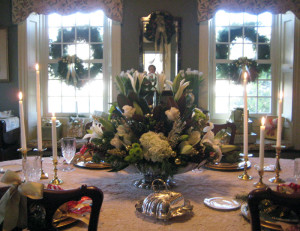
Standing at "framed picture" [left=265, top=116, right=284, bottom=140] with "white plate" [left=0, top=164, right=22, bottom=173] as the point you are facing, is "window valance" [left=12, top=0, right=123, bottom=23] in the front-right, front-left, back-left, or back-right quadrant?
front-right

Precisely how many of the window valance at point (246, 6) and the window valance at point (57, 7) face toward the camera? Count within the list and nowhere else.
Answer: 2

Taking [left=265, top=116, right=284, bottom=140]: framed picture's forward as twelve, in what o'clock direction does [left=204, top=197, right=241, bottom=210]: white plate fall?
The white plate is roughly at 12 o'clock from the framed picture.

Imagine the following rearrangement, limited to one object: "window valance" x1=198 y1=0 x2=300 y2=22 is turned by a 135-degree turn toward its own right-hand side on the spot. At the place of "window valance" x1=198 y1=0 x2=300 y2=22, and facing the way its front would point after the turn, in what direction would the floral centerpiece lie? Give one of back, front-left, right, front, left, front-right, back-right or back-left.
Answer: back-left

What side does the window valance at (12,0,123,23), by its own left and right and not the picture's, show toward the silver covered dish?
front

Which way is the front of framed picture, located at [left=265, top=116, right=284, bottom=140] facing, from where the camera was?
facing the viewer

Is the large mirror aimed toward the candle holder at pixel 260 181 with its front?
yes

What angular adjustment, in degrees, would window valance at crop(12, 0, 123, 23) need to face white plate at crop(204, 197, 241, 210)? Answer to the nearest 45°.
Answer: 0° — it already faces it

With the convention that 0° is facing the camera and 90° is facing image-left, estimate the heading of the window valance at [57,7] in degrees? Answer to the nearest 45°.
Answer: approximately 0°

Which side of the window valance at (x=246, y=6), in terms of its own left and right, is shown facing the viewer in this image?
front

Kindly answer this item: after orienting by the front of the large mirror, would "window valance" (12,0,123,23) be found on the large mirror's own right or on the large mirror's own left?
on the large mirror's own right

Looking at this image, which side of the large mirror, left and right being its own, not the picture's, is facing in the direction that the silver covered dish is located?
front
